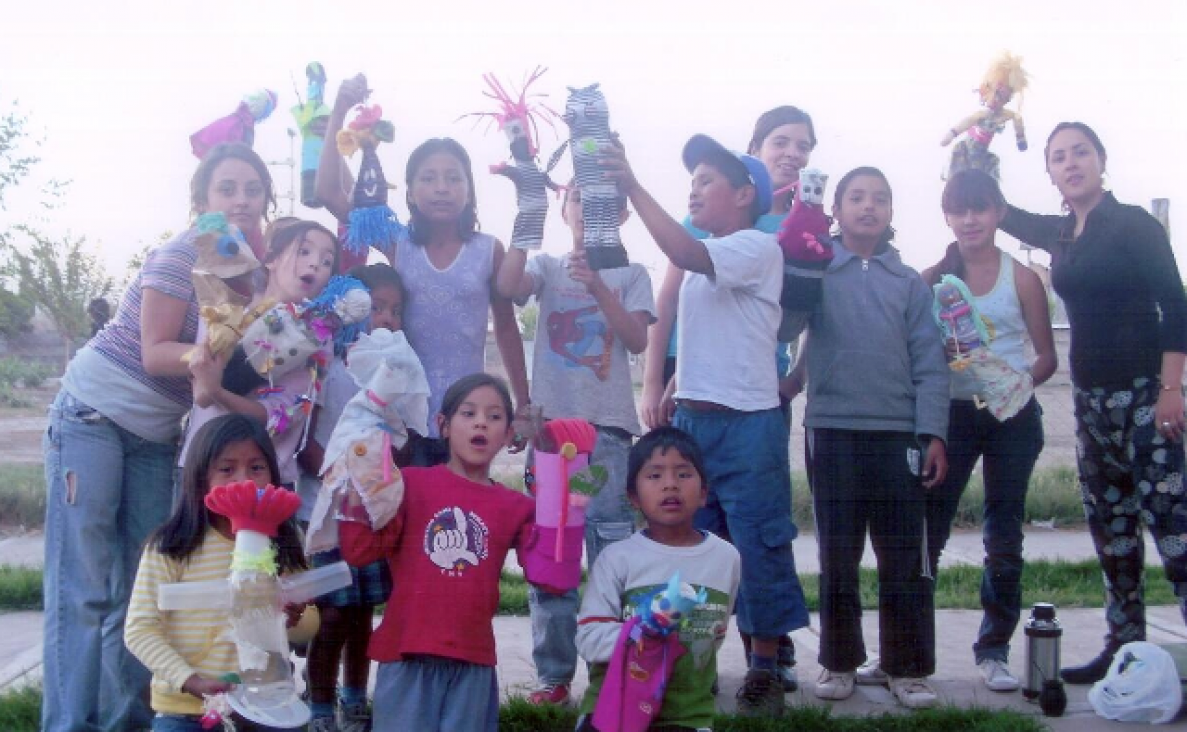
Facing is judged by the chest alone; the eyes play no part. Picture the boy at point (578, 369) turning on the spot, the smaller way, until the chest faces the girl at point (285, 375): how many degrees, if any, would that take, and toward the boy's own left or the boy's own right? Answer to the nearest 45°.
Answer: approximately 45° to the boy's own right

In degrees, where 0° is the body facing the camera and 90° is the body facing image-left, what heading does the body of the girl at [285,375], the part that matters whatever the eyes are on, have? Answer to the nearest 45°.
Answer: approximately 315°

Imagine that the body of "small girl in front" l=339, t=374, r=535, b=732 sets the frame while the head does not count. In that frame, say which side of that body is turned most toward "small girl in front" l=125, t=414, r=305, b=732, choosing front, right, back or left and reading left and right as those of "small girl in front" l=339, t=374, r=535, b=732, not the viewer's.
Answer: right
